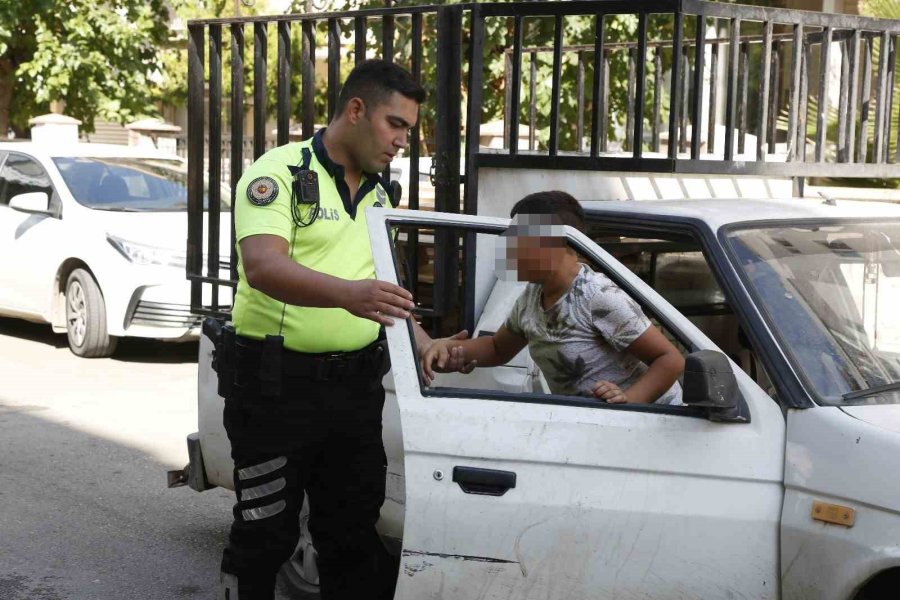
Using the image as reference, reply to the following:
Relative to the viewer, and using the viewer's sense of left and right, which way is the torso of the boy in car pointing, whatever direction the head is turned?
facing the viewer and to the left of the viewer

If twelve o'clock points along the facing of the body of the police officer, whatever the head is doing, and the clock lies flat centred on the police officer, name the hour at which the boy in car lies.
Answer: The boy in car is roughly at 11 o'clock from the police officer.

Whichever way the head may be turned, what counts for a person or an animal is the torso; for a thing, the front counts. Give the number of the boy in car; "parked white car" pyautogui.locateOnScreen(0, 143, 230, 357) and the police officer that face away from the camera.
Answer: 0

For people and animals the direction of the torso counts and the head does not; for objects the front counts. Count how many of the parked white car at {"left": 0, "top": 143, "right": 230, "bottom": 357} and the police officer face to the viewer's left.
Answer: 0

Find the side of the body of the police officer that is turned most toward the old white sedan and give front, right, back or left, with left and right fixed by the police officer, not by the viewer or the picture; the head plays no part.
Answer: front

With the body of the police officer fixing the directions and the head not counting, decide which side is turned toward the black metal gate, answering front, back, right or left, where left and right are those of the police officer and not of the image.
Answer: left

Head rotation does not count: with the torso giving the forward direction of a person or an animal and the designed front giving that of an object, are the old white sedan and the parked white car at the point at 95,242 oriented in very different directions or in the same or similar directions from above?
same or similar directions

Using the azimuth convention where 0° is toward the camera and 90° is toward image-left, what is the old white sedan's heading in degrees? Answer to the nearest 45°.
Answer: approximately 315°

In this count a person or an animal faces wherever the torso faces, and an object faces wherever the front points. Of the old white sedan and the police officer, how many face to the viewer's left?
0

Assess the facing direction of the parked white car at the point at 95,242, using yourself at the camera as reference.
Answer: facing the viewer and to the right of the viewer

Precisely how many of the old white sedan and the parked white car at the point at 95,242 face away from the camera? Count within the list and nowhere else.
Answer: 0

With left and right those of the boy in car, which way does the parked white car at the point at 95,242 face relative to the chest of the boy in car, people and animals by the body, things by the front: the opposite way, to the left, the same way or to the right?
to the left

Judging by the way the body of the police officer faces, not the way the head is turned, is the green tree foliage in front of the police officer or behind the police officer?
behind

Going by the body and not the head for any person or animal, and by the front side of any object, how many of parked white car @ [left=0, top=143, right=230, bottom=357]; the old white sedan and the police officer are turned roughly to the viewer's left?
0

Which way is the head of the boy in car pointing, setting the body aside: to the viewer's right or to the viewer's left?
to the viewer's left

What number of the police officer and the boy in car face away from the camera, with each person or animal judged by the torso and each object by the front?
0

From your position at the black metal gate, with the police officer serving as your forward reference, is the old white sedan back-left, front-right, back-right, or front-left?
front-left

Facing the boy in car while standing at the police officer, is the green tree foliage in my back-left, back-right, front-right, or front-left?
back-left
